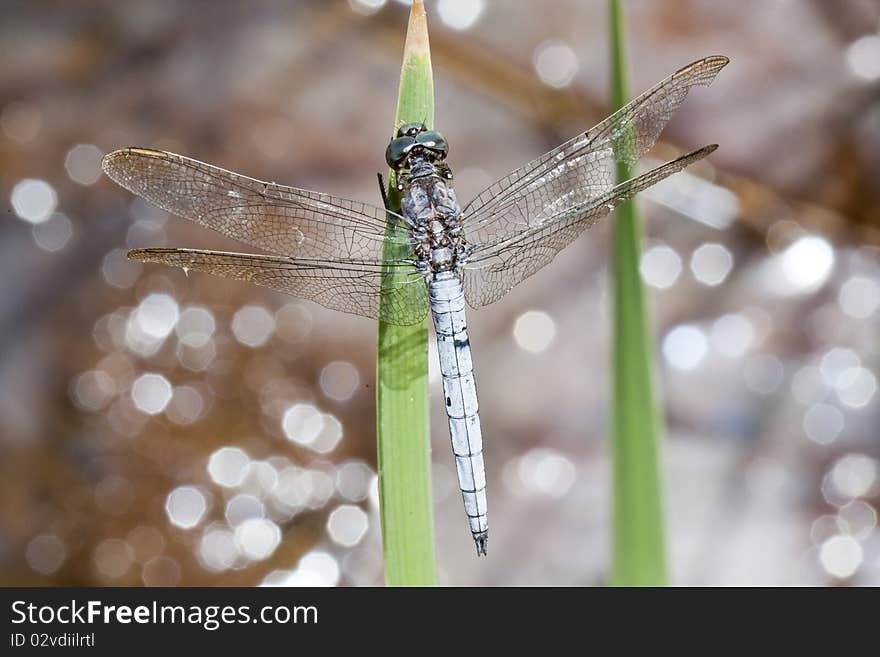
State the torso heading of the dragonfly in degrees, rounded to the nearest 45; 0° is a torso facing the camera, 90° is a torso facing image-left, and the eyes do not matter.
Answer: approximately 180°
